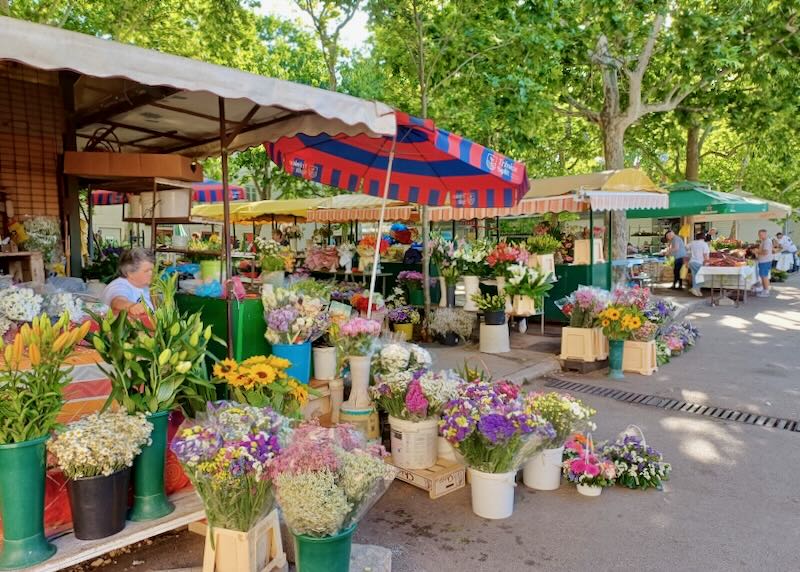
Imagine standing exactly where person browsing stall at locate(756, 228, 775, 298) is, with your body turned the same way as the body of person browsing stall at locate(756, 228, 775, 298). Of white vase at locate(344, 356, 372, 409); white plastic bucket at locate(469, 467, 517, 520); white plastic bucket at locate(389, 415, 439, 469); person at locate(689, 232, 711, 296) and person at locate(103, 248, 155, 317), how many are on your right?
0

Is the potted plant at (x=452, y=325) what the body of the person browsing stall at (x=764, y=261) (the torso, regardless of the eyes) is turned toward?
no

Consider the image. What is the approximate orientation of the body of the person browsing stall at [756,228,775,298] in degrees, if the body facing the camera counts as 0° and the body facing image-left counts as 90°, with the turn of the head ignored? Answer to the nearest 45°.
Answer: approximately 90°

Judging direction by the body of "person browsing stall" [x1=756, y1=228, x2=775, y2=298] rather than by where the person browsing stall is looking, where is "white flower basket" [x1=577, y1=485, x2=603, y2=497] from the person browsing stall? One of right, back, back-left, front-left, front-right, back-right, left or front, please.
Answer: left

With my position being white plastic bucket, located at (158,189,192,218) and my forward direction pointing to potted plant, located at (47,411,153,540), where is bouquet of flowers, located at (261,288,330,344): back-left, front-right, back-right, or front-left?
front-left

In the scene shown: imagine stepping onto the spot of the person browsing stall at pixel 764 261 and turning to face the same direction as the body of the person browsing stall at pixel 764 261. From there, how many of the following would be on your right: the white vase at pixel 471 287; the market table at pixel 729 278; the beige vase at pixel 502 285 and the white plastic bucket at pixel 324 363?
0

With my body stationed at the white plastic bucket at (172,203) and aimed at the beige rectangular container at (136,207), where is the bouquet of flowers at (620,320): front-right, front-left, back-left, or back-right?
back-right

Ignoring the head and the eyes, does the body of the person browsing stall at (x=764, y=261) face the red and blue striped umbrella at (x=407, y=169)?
no

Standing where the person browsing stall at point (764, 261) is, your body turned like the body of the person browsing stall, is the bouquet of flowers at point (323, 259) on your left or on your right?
on your left

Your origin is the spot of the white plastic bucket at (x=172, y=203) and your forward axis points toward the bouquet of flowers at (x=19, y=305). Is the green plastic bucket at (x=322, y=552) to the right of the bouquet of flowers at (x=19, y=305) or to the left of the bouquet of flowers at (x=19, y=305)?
left

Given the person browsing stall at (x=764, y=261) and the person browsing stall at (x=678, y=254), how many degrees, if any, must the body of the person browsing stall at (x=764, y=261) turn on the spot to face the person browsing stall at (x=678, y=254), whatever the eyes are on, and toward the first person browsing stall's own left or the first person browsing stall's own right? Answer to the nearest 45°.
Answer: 0° — they already face them

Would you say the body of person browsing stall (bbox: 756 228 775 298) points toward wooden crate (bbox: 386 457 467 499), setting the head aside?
no

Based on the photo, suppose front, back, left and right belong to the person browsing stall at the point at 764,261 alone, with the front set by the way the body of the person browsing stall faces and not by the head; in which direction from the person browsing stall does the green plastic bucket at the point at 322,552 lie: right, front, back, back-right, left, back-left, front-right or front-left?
left

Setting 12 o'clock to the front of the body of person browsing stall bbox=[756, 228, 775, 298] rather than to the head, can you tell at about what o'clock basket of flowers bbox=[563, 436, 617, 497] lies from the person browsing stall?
The basket of flowers is roughly at 9 o'clock from the person browsing stall.

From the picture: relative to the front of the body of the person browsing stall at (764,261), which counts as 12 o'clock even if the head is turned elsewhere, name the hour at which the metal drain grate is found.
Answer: The metal drain grate is roughly at 9 o'clock from the person browsing stall.
